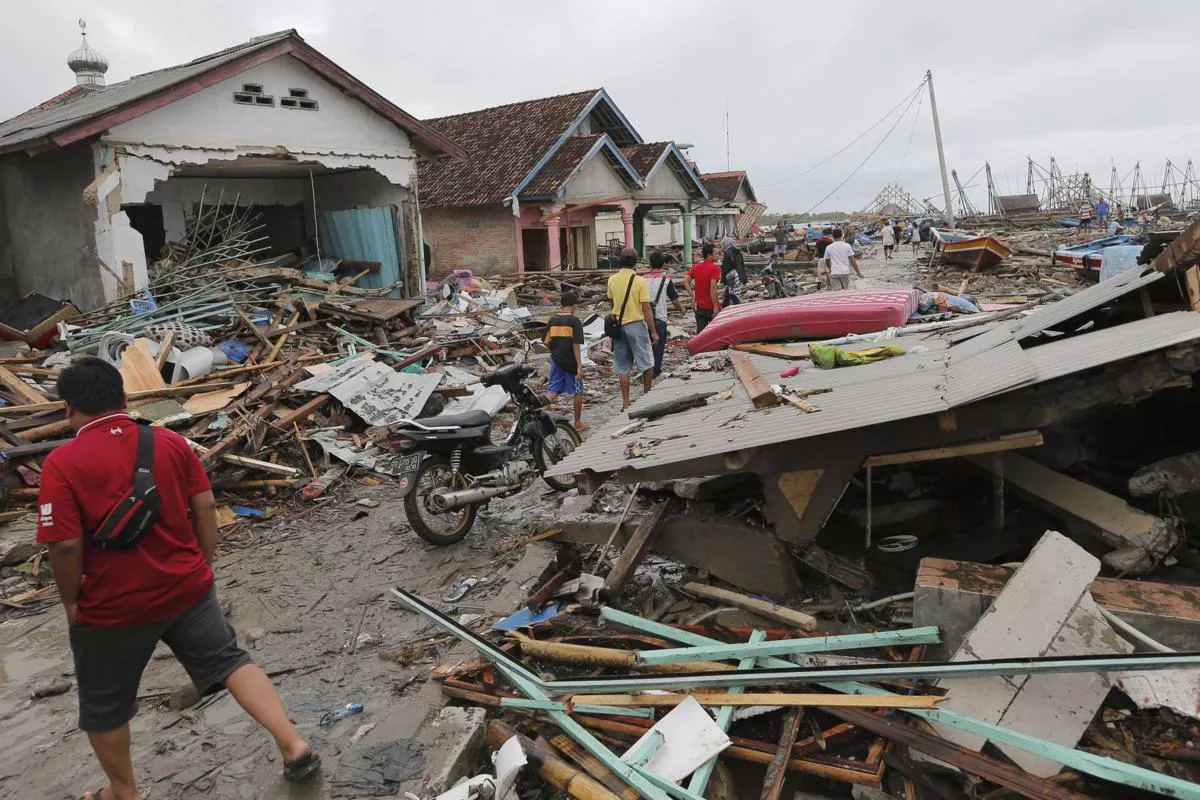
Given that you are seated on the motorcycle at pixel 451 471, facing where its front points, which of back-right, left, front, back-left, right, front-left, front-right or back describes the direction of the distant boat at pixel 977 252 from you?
front

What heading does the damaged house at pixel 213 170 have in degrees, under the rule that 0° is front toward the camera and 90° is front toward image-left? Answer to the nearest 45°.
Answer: approximately 315°

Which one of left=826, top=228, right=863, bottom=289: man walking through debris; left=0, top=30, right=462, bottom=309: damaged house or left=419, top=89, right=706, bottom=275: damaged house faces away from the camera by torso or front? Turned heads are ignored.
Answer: the man walking through debris

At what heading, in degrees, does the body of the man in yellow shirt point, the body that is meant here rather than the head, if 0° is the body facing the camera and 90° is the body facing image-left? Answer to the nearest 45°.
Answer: approximately 180°

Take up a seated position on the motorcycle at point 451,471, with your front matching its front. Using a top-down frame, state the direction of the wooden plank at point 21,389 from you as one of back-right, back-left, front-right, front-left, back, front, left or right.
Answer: left

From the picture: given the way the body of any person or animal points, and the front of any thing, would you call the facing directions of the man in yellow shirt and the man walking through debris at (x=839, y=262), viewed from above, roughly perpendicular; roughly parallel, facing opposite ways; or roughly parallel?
roughly parallel

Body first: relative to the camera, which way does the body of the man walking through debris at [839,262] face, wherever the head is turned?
away from the camera

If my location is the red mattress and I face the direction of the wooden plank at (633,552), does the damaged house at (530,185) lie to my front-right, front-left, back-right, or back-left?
back-right

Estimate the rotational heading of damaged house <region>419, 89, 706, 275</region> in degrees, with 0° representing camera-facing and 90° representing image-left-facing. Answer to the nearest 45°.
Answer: approximately 315°

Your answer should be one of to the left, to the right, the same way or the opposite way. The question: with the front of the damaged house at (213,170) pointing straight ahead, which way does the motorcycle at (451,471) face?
to the left

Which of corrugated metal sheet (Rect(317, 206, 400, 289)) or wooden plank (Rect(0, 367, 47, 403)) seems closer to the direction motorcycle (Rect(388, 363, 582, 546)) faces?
the corrugated metal sheet

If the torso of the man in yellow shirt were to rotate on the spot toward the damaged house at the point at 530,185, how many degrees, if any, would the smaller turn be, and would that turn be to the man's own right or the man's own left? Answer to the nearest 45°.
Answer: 0° — they already face it

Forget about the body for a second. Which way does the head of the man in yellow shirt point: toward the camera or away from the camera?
away from the camera

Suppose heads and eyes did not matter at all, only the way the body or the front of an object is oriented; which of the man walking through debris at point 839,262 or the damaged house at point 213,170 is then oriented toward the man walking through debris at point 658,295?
the damaged house

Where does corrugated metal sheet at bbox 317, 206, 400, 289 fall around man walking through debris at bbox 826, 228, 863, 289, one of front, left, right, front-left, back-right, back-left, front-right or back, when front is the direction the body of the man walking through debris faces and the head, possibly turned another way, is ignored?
left
